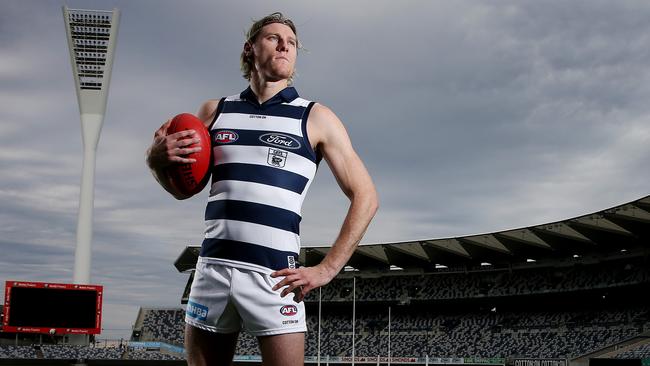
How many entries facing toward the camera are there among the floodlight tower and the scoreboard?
2

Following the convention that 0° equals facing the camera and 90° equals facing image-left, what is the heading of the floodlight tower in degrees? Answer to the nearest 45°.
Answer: approximately 0°
